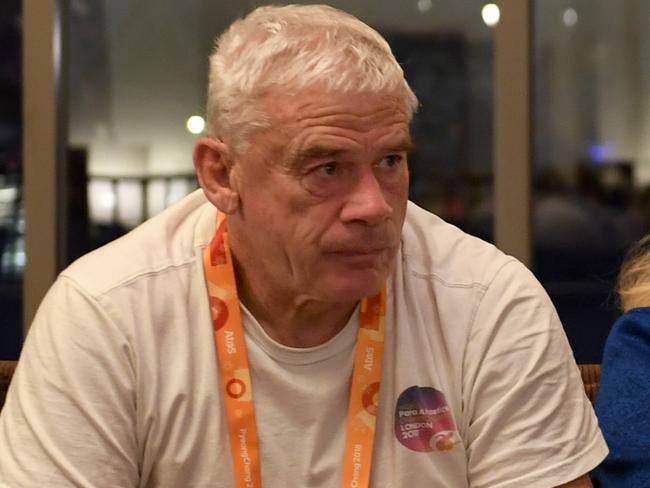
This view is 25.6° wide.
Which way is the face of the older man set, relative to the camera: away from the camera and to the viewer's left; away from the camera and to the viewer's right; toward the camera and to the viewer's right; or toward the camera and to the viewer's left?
toward the camera and to the viewer's right

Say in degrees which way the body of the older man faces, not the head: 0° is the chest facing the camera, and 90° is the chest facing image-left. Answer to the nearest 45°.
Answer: approximately 0°
